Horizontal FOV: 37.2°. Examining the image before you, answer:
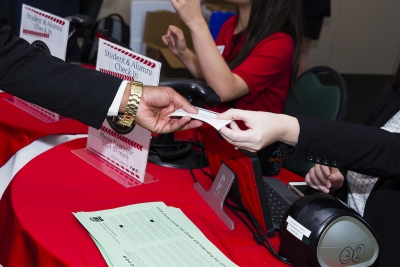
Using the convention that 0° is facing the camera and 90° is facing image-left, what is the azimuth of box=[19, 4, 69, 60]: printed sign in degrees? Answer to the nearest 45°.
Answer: approximately 45°

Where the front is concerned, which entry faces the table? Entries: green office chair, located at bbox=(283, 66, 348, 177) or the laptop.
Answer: the green office chair

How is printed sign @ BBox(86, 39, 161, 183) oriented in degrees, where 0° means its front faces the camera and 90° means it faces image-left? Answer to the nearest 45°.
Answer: approximately 45°

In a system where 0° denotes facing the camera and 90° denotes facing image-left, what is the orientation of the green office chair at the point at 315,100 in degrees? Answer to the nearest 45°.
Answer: approximately 45°

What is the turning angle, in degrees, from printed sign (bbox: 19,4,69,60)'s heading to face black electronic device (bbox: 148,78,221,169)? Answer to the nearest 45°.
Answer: approximately 90° to its left

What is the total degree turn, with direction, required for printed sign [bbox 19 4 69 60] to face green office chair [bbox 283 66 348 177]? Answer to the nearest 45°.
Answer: approximately 135° to its left

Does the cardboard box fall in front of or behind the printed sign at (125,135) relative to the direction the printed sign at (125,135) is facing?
behind
